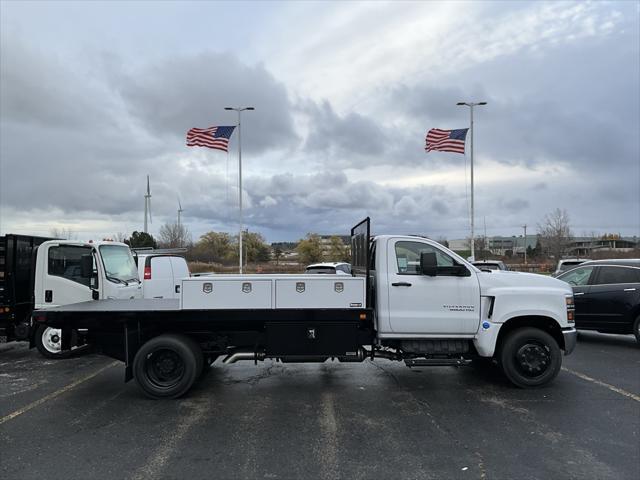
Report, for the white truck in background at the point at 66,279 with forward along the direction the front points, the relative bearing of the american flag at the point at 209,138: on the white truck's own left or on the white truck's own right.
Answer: on the white truck's own left

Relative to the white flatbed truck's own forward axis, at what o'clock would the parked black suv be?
The parked black suv is roughly at 11 o'clock from the white flatbed truck.

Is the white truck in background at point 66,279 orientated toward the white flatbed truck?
yes

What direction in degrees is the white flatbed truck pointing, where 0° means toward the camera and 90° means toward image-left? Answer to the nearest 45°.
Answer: approximately 270°

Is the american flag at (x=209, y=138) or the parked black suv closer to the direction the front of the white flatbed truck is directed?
the parked black suv

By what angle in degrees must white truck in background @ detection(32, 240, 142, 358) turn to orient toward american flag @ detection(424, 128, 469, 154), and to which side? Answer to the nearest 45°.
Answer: approximately 90° to its left

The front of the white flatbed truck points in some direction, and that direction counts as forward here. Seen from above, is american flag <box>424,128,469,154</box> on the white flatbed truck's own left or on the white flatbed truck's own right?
on the white flatbed truck's own left
